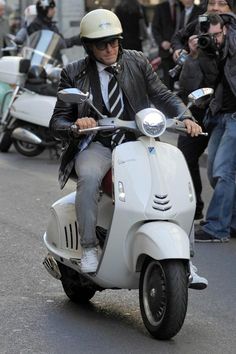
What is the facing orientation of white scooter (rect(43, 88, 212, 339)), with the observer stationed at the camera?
facing the viewer and to the right of the viewer

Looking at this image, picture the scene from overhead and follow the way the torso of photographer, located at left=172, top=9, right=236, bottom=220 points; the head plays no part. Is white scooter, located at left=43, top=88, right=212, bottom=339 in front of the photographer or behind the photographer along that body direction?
in front

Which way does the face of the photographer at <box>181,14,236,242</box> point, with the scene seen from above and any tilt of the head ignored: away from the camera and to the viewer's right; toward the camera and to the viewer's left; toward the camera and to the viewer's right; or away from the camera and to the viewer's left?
toward the camera and to the viewer's left

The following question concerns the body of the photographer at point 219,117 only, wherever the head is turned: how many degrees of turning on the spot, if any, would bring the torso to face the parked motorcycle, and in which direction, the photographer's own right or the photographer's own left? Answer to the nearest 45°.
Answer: approximately 90° to the photographer's own right

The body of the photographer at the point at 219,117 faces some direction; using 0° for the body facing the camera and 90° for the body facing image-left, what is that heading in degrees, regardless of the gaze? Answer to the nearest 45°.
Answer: approximately 45°

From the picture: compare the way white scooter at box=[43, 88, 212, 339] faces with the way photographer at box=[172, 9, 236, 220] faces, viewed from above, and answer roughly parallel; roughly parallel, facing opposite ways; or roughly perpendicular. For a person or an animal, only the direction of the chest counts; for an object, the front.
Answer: roughly perpendicular

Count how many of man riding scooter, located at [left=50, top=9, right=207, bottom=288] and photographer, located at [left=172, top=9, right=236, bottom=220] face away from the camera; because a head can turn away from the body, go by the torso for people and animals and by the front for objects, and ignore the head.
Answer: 0

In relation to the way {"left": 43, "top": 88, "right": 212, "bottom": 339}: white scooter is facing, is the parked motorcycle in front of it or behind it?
behind

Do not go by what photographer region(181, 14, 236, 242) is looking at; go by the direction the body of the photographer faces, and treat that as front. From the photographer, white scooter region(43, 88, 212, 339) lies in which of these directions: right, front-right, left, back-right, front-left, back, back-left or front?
front-left

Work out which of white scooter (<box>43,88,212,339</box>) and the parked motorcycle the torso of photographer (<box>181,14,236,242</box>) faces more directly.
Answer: the white scooter

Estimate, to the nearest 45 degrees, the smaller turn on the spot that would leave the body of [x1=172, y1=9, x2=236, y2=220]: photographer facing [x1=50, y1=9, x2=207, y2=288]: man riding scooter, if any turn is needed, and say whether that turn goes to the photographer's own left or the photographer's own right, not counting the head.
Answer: approximately 45° to the photographer's own left
